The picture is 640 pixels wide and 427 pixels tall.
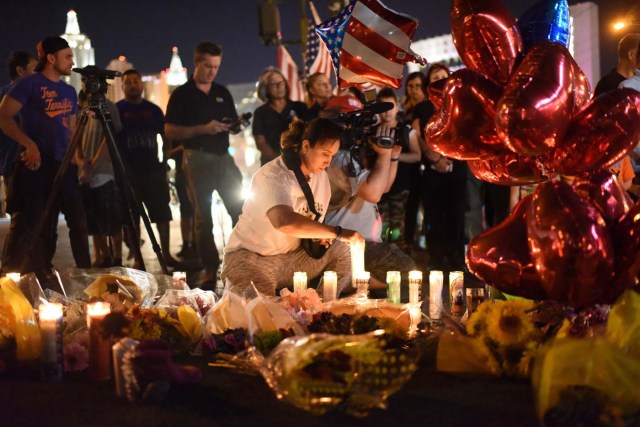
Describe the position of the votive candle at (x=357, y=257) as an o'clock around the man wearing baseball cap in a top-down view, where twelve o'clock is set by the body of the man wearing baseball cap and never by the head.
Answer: The votive candle is roughly at 12 o'clock from the man wearing baseball cap.

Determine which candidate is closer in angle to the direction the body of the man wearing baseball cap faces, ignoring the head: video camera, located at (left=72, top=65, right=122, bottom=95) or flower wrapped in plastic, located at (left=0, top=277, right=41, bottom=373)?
the video camera

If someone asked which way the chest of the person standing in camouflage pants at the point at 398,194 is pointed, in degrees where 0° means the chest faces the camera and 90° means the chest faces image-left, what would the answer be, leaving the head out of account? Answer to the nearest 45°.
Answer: approximately 45°

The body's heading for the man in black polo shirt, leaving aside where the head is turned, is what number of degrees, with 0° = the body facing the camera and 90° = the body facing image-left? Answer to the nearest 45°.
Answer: approximately 315°

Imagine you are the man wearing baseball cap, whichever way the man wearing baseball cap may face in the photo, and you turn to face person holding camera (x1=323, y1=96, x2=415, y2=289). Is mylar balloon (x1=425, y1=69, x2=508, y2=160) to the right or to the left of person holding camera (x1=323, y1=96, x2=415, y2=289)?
right

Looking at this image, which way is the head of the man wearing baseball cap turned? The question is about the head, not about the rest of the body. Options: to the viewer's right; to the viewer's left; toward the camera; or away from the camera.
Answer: to the viewer's right

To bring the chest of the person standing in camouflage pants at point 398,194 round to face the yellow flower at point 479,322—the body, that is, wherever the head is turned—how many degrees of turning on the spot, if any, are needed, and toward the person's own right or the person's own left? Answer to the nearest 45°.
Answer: approximately 45° to the person's own left

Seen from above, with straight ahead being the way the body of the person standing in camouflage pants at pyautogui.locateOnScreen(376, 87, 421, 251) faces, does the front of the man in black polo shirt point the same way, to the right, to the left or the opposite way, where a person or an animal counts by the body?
to the left
